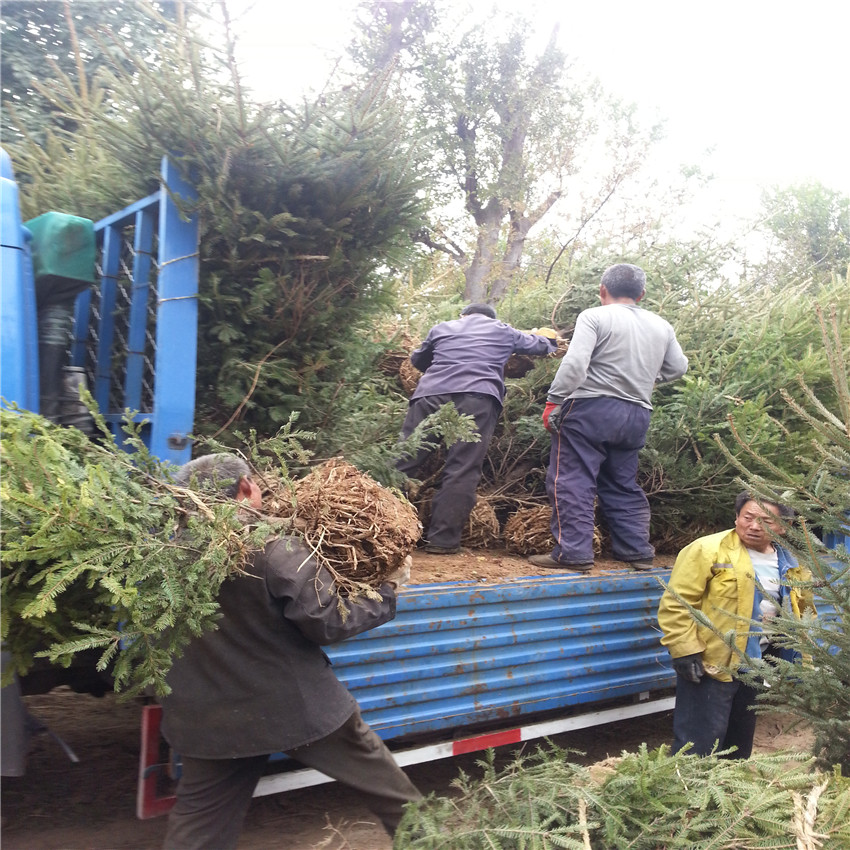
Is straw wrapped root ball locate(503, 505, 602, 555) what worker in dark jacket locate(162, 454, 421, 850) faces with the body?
yes

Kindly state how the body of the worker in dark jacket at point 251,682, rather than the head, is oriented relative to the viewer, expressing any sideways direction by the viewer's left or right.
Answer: facing away from the viewer and to the right of the viewer

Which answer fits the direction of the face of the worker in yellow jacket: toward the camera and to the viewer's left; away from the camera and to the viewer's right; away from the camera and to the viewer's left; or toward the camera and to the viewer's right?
toward the camera and to the viewer's left

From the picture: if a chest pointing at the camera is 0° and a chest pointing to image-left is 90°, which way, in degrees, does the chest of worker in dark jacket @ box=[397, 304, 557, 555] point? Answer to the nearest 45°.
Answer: approximately 180°

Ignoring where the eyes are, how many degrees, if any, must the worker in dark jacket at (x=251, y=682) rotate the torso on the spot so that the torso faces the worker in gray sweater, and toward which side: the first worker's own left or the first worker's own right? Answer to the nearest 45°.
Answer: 0° — they already face them

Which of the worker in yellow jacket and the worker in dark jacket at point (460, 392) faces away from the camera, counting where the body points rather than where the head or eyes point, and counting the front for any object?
the worker in dark jacket

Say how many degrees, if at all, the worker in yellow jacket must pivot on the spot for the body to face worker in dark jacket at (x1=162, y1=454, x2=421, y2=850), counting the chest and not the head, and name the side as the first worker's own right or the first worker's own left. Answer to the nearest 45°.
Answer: approximately 90° to the first worker's own right

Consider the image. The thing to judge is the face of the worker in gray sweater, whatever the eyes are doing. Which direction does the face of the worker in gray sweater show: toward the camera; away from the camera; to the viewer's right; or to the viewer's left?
away from the camera

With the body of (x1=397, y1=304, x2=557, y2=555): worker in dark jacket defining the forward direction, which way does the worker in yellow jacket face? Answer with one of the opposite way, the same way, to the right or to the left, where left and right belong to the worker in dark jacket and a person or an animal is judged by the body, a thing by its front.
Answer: the opposite way

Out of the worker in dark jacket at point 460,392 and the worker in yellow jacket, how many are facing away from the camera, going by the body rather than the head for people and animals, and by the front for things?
1
